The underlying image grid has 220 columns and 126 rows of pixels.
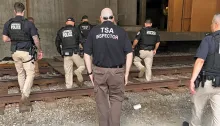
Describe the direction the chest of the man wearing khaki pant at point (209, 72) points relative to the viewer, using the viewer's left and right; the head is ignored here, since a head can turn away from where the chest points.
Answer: facing away from the viewer and to the left of the viewer

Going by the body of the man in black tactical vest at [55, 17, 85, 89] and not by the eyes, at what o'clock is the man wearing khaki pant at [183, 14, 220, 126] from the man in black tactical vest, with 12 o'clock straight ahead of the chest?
The man wearing khaki pant is roughly at 5 o'clock from the man in black tactical vest.

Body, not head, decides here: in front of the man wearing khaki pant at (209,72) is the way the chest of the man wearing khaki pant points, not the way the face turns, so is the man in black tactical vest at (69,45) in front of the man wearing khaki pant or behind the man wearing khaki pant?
in front

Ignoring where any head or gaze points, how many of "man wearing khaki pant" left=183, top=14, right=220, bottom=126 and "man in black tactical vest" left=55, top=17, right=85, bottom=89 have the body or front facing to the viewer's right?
0

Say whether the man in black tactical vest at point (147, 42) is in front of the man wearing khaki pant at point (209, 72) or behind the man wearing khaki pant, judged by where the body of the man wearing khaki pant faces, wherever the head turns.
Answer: in front

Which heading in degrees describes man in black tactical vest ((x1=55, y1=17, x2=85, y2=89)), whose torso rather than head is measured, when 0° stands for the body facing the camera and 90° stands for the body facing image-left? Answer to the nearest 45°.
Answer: approximately 180°

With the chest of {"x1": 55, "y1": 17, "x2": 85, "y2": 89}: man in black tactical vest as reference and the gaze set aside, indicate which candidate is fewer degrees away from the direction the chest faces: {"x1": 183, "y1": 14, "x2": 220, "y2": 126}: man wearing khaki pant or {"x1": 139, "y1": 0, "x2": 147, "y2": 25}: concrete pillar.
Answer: the concrete pillar

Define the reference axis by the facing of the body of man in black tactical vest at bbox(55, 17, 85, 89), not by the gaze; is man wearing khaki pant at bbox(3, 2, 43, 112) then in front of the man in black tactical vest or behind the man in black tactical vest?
behind

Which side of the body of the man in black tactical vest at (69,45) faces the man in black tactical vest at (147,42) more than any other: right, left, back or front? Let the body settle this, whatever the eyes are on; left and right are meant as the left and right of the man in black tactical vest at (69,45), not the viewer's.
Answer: right

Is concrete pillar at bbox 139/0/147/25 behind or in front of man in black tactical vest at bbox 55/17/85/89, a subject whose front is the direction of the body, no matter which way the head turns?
in front
